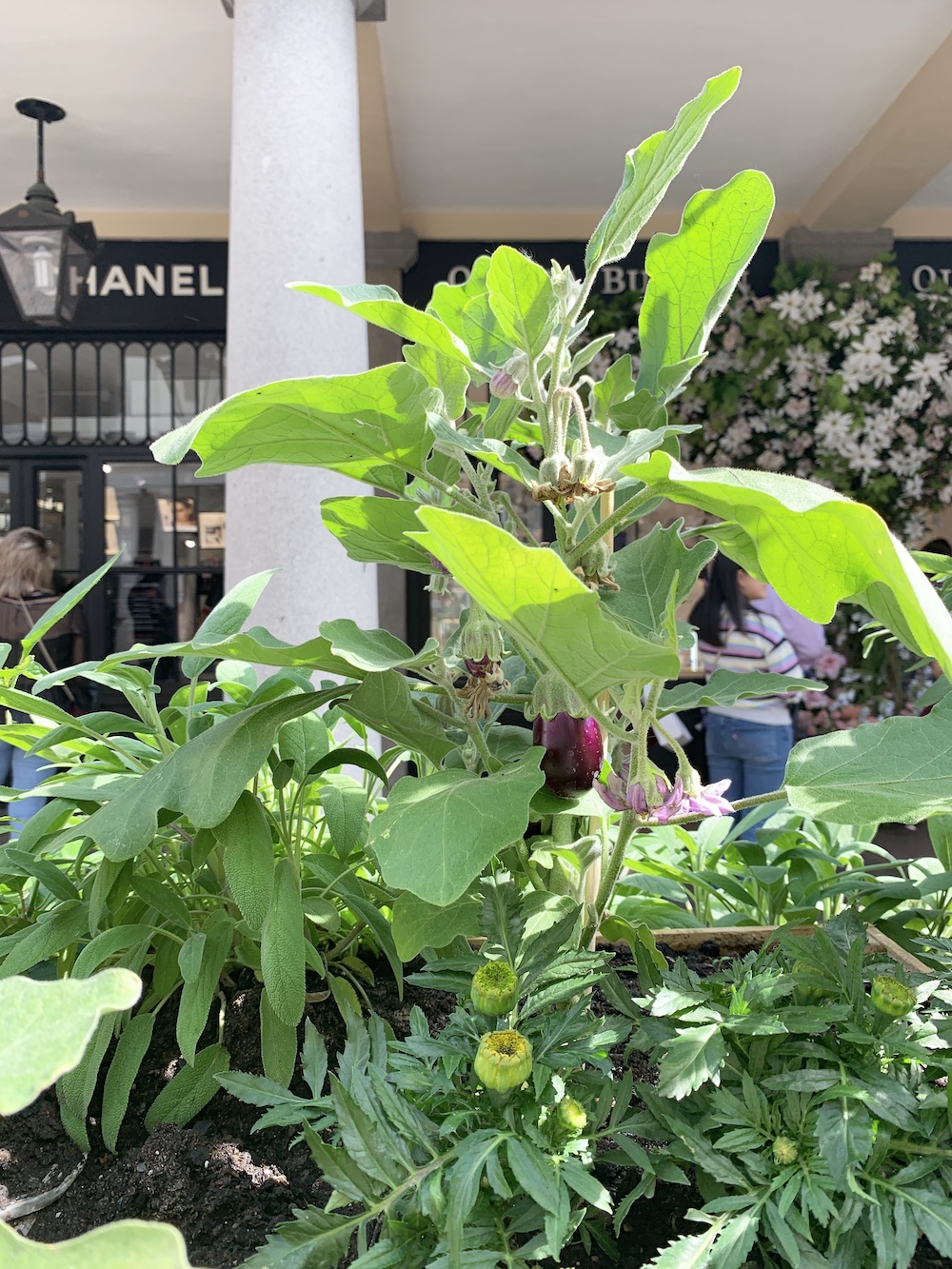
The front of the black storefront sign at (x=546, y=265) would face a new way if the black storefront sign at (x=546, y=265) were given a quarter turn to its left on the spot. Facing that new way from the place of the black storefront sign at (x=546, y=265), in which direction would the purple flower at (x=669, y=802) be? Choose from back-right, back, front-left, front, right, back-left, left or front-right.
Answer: right

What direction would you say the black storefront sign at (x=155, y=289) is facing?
toward the camera

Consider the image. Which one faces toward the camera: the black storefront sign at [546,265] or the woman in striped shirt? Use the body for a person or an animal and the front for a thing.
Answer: the black storefront sign

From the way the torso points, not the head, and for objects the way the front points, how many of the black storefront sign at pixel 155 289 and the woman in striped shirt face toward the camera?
1

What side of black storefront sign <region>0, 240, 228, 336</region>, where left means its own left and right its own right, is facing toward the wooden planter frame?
front

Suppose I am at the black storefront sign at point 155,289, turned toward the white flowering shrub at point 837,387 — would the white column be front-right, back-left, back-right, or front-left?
front-right

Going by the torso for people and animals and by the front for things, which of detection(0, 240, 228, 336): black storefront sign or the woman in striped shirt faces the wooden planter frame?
the black storefront sign

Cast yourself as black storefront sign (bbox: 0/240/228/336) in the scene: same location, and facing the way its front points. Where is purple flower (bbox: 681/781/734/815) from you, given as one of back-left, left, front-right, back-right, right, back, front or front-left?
front

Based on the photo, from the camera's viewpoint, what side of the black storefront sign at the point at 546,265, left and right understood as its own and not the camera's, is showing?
front

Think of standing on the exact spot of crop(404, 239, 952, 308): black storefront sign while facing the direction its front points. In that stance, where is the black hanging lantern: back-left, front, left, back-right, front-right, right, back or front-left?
front-right

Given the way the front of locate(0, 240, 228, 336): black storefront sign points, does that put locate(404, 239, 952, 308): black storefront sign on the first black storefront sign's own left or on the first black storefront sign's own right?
on the first black storefront sign's own left
